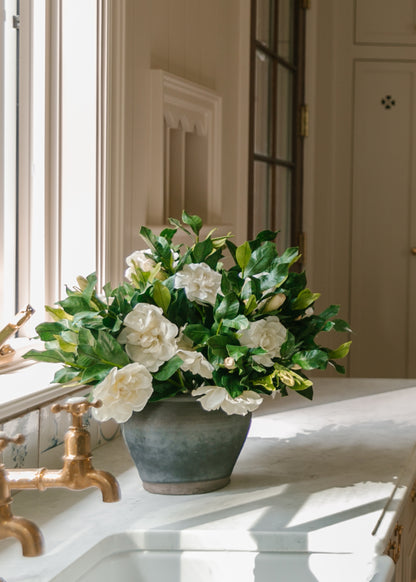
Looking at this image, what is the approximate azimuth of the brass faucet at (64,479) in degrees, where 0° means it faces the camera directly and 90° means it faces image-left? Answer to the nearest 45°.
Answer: approximately 270°

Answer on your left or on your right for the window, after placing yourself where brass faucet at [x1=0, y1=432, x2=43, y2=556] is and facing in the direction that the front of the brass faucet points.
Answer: on your left

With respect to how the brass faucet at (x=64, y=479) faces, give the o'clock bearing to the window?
The window is roughly at 9 o'clock from the brass faucet.

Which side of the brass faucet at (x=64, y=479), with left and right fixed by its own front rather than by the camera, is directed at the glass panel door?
left

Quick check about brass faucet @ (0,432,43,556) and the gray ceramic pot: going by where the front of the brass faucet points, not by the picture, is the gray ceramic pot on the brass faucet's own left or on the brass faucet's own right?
on the brass faucet's own left

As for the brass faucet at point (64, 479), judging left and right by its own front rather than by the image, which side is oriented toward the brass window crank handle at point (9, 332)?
left

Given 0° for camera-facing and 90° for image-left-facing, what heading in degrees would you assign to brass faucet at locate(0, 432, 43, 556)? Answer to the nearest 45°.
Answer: approximately 270°

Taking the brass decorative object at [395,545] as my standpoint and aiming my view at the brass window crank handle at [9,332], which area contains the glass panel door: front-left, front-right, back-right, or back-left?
front-right

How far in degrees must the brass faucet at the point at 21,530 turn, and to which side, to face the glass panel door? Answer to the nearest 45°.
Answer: approximately 90° to its left

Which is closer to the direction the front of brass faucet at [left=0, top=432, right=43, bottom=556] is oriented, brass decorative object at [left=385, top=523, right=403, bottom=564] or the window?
the brass decorative object

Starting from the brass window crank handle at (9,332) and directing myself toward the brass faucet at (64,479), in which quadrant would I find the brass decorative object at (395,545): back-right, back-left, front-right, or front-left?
front-left

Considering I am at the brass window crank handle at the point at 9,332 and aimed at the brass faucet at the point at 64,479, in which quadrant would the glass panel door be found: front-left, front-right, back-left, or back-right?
back-left
